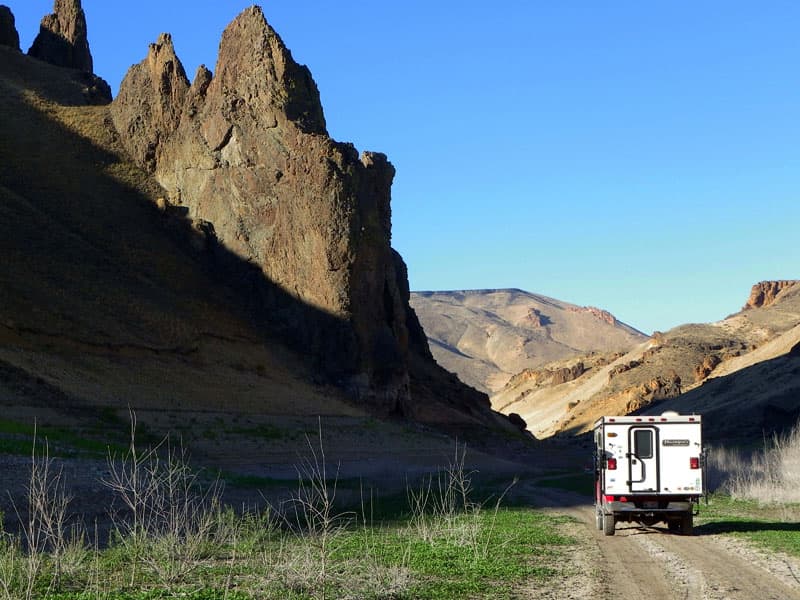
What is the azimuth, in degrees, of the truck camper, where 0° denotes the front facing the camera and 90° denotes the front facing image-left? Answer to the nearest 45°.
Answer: approximately 180°
